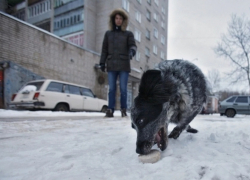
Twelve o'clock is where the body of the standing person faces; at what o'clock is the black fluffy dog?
The black fluffy dog is roughly at 12 o'clock from the standing person.

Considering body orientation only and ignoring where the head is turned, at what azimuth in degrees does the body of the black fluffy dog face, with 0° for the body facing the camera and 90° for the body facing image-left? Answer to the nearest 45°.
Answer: approximately 45°

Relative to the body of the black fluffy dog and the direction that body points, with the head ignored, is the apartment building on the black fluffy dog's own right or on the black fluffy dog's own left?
on the black fluffy dog's own right

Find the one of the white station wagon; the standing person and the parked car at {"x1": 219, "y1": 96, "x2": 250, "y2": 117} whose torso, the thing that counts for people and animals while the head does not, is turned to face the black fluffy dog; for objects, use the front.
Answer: the standing person
